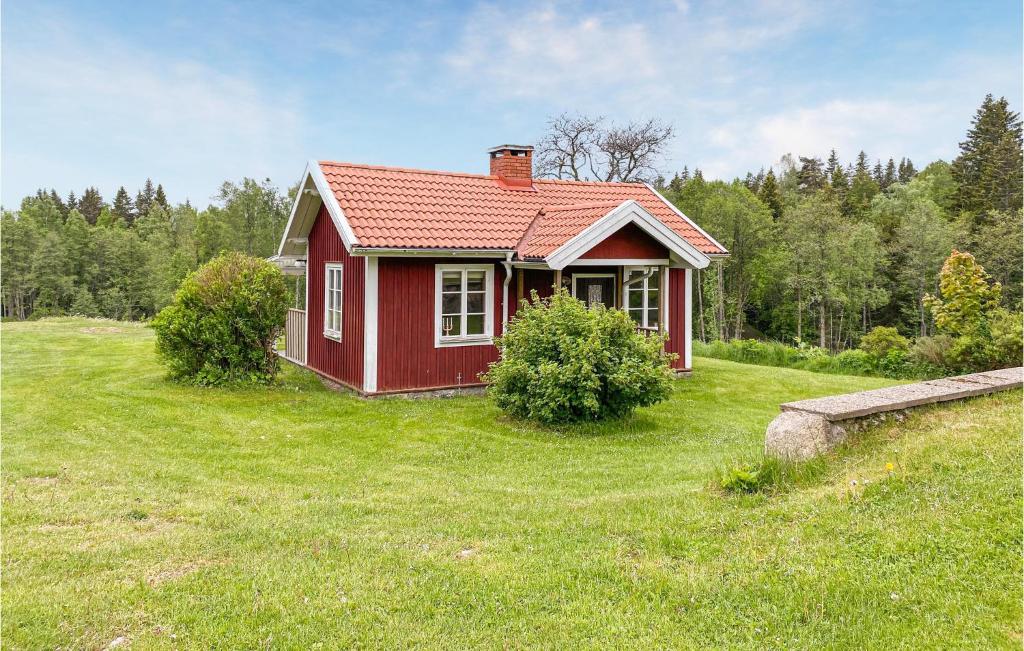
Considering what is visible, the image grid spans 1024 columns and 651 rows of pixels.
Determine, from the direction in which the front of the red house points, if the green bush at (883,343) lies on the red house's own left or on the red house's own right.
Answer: on the red house's own left

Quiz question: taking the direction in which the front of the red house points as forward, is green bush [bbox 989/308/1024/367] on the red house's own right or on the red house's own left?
on the red house's own left

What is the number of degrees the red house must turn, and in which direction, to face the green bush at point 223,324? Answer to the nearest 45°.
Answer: approximately 135° to its right

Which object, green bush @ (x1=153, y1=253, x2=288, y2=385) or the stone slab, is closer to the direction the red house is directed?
the stone slab

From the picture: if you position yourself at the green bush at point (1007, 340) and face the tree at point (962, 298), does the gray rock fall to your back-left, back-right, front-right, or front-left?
back-left

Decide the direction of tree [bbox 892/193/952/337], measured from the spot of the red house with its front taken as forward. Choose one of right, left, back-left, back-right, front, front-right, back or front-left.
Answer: left

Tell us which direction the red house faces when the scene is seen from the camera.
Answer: facing the viewer and to the right of the viewer

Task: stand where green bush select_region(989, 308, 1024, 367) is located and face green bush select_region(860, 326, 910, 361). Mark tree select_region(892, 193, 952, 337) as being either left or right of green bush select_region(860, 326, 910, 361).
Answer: right

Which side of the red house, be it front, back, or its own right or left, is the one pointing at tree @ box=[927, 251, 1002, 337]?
left

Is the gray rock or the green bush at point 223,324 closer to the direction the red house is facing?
the gray rock

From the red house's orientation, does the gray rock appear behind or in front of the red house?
in front
